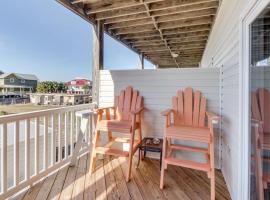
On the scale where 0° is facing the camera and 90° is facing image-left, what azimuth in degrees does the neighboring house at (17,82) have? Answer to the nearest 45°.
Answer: approximately 0°

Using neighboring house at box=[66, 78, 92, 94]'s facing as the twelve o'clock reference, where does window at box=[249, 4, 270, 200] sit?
The window is roughly at 11 o'clock from the neighboring house.

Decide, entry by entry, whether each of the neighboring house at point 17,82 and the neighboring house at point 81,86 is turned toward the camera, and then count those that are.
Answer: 2

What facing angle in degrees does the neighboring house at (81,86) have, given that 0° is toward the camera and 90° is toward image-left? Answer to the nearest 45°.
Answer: approximately 0°

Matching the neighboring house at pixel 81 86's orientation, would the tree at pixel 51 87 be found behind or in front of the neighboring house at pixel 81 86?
in front

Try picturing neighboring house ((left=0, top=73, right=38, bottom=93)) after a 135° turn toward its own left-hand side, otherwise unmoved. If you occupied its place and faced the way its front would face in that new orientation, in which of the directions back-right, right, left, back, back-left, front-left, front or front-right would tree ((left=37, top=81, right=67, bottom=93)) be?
front

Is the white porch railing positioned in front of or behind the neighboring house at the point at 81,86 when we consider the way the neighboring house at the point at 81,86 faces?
in front
